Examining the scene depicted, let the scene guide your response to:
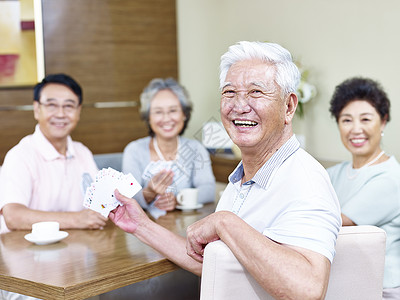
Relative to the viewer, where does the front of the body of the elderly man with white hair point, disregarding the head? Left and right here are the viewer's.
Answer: facing the viewer and to the left of the viewer

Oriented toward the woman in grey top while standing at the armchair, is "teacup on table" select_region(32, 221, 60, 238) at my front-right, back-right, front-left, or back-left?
front-left

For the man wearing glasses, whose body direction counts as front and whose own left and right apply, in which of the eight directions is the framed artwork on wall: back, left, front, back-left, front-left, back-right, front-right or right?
back-left

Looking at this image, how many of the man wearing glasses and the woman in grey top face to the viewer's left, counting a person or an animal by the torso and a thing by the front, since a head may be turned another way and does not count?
0

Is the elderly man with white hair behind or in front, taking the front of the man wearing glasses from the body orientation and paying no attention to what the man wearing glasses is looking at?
in front

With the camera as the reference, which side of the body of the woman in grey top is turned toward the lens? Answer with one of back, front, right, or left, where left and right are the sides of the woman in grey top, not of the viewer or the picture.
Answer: front

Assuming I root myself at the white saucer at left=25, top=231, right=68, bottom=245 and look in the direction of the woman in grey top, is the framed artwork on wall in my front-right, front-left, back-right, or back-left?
front-left

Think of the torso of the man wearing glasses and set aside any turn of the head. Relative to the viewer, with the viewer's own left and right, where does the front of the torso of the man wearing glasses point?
facing the viewer and to the right of the viewer

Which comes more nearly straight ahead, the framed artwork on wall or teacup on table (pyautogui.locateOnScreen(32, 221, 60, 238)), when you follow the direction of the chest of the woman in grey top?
the teacup on table

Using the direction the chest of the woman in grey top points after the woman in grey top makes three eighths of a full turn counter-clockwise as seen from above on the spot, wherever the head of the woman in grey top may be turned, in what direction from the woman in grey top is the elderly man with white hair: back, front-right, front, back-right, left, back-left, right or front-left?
back-right

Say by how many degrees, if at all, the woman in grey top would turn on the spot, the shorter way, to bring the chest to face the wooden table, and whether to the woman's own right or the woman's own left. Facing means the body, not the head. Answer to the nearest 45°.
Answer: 0° — they already face it

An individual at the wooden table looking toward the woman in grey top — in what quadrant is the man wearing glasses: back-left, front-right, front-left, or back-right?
front-left

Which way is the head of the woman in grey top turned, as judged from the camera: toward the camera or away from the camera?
toward the camera
